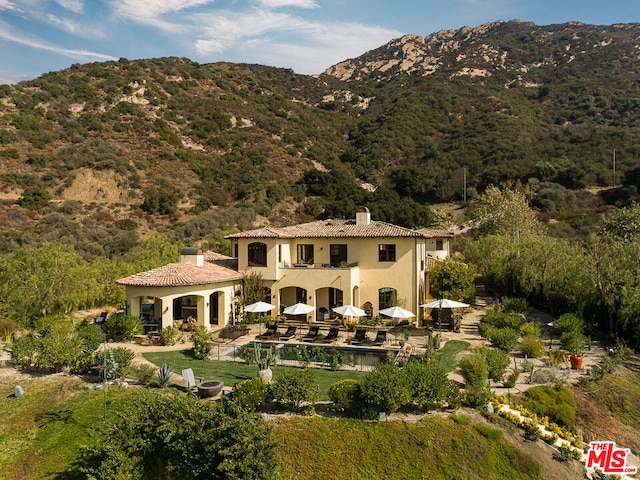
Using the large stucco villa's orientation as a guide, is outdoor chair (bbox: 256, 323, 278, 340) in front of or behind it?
in front

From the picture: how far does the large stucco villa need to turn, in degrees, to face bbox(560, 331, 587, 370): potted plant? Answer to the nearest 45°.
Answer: approximately 45° to its left

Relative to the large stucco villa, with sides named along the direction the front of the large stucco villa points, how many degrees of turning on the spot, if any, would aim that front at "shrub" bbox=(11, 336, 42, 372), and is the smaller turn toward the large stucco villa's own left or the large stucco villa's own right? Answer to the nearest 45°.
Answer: approximately 45° to the large stucco villa's own right

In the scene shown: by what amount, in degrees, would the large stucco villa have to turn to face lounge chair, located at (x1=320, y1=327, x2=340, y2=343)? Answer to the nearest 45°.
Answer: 0° — it already faces it

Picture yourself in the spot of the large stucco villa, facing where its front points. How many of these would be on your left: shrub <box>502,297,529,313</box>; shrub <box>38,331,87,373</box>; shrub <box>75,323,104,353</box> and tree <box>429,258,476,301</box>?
2

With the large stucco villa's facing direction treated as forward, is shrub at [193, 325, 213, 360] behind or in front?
in front

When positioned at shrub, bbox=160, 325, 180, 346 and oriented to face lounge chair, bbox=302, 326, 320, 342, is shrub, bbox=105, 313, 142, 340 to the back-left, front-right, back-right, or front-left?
back-left

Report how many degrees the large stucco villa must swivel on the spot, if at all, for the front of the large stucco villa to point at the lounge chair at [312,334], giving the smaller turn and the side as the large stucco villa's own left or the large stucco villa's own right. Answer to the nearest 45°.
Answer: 0° — it already faces it

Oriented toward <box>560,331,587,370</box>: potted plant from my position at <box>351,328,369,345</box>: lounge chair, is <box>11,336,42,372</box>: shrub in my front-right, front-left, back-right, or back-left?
back-right

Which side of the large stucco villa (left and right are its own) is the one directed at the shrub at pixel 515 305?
left

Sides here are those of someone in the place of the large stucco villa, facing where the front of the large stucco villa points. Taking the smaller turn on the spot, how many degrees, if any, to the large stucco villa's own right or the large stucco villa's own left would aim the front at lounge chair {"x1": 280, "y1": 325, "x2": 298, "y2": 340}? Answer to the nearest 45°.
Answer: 0° — it already faces it

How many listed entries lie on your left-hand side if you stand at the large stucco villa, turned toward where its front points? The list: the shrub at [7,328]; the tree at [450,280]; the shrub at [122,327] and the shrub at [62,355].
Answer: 1

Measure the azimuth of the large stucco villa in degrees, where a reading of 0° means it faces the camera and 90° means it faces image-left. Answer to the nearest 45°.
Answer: approximately 0°

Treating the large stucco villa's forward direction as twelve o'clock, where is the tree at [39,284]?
The tree is roughly at 3 o'clock from the large stucco villa.

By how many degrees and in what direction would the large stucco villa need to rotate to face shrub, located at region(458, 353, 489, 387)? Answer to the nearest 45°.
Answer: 0° — it already faces it

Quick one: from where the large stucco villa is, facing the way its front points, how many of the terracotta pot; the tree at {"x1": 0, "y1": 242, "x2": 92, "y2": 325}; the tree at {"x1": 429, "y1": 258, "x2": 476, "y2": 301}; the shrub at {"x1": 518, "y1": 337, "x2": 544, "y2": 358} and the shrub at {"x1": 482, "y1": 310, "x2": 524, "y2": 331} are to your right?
1
